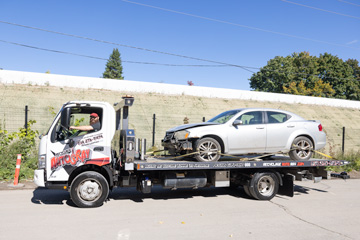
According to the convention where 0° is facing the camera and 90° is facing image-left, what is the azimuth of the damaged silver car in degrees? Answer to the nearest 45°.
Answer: approximately 90°

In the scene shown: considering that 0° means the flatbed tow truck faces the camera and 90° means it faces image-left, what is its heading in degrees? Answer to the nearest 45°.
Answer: approximately 90°
